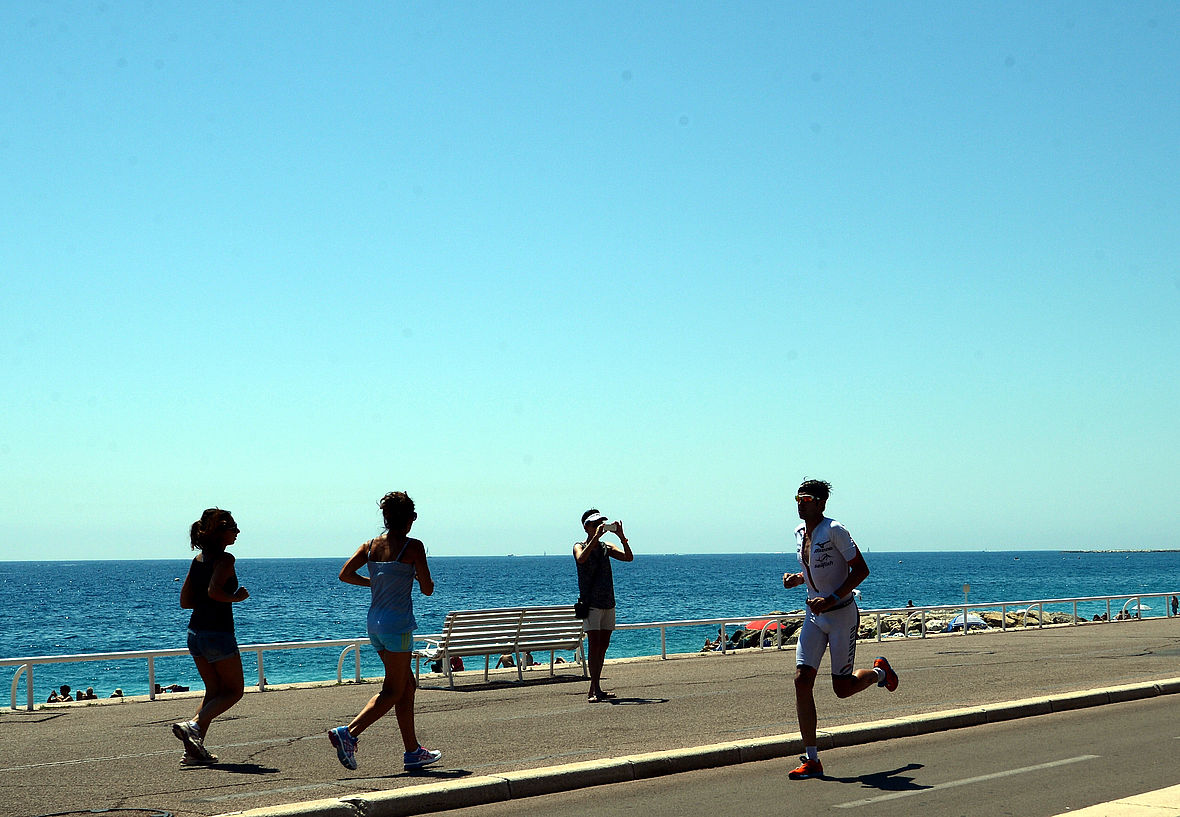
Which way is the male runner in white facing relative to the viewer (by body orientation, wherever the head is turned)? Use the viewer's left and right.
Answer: facing the viewer and to the left of the viewer

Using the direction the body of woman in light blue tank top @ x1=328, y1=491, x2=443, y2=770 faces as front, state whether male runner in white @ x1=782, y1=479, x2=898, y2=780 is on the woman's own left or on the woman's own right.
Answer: on the woman's own right

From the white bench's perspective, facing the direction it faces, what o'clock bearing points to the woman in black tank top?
The woman in black tank top is roughly at 8 o'clock from the white bench.

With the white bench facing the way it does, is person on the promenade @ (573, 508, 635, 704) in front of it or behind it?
behind

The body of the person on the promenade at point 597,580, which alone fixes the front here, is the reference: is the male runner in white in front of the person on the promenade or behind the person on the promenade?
in front

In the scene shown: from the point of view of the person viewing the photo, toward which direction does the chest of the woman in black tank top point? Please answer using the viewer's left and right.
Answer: facing away from the viewer and to the right of the viewer

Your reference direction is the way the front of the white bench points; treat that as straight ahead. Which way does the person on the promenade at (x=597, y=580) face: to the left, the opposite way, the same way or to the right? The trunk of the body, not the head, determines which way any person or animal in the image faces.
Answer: the opposite way

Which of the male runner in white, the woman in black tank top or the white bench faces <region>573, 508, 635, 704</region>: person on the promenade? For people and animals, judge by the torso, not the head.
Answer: the woman in black tank top

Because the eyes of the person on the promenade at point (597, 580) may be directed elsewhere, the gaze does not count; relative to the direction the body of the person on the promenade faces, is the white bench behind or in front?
behind

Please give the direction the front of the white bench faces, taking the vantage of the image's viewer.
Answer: facing away from the viewer and to the left of the viewer

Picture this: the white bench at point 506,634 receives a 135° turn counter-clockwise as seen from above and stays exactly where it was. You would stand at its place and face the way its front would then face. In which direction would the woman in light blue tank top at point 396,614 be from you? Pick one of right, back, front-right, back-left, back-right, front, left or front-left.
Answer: front
